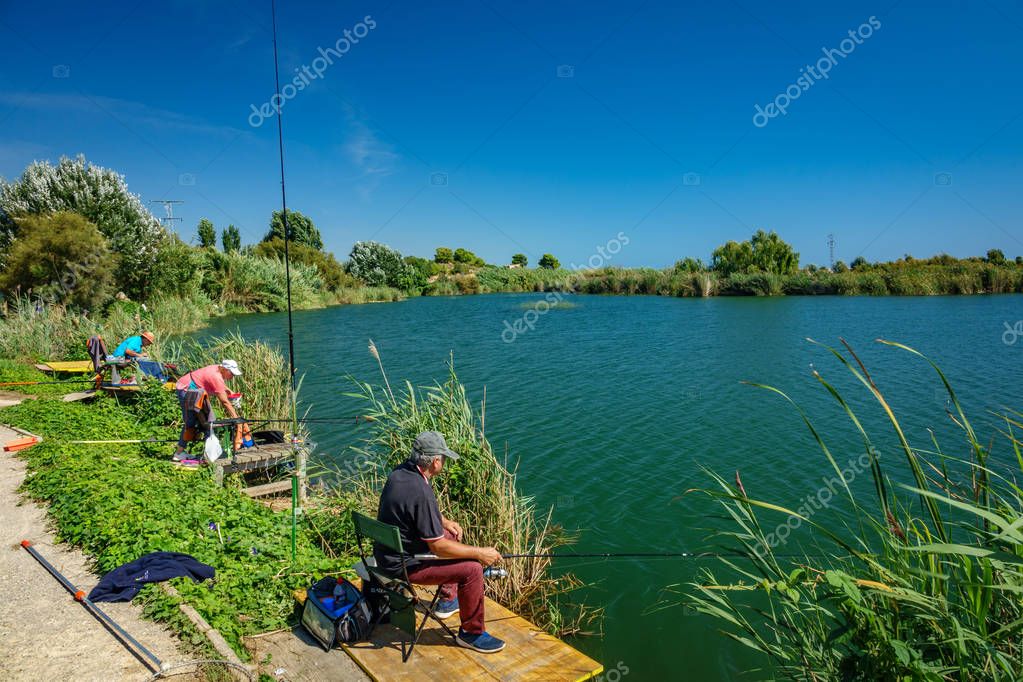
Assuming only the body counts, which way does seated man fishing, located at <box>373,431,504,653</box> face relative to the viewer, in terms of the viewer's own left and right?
facing to the right of the viewer

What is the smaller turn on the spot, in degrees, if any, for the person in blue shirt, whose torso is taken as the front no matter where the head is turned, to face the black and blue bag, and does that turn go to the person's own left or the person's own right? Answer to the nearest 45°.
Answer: approximately 90° to the person's own right

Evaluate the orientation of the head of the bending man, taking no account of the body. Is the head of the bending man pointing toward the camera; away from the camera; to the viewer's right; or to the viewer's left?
to the viewer's right

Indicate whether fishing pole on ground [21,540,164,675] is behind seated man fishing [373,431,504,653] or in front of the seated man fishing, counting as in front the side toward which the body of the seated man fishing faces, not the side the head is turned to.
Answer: behind

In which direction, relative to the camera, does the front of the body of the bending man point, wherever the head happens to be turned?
to the viewer's right

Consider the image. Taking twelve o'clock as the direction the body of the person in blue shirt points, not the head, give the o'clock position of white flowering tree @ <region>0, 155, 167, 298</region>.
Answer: The white flowering tree is roughly at 9 o'clock from the person in blue shirt.

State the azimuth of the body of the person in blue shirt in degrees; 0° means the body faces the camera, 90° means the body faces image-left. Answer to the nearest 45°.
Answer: approximately 270°

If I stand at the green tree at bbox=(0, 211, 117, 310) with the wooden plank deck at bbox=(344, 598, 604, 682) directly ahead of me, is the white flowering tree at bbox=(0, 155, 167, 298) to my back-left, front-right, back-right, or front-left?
back-left

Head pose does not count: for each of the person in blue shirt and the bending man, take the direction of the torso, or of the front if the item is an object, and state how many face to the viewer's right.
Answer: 2
